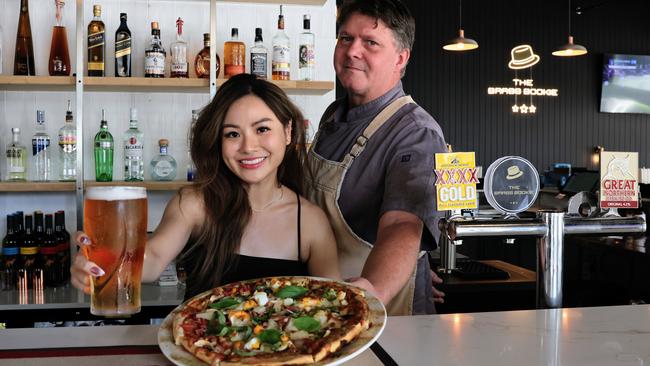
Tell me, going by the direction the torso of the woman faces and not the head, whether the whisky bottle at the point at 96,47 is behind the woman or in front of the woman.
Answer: behind

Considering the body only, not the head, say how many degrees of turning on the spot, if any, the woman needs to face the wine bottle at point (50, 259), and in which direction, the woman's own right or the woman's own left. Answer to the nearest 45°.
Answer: approximately 135° to the woman's own right

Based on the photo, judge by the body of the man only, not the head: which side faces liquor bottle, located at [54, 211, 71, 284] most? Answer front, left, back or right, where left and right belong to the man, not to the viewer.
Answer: right

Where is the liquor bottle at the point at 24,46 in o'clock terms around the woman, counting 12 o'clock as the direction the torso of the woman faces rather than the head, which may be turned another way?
The liquor bottle is roughly at 5 o'clock from the woman.

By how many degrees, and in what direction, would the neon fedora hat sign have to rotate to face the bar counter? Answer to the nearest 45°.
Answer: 0° — it already faces it

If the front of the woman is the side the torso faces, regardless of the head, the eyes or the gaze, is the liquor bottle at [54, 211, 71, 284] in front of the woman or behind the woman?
behind

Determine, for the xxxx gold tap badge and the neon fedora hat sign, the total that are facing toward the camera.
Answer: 2

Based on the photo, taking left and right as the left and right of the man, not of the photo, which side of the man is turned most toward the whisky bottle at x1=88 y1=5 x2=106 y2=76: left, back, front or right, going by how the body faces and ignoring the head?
right

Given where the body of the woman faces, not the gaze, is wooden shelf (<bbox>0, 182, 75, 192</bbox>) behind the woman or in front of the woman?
behind
